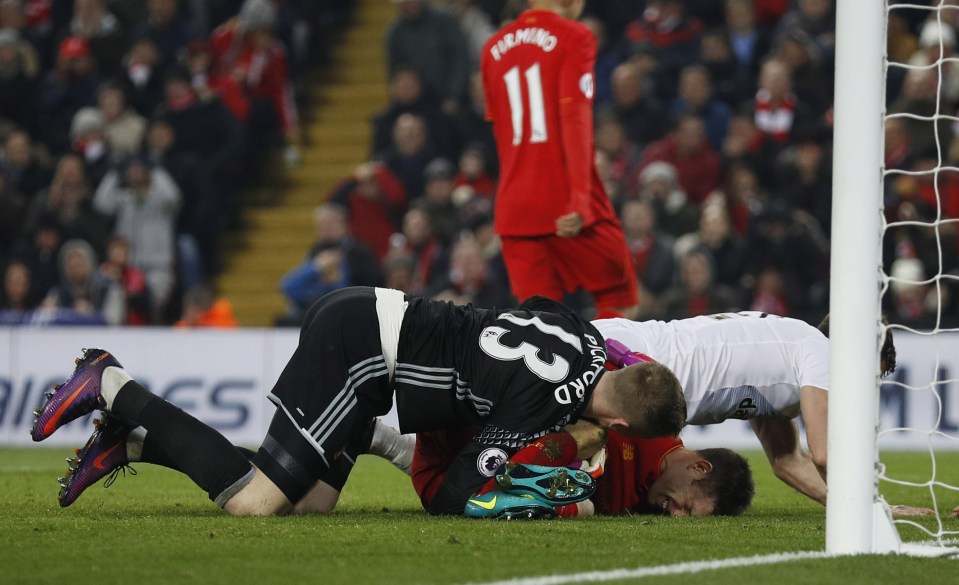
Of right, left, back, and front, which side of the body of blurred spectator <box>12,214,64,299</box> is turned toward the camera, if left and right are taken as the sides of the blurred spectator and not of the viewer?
front

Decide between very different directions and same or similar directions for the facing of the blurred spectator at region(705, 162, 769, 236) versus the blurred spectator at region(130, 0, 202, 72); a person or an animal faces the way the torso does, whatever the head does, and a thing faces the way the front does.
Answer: same or similar directions

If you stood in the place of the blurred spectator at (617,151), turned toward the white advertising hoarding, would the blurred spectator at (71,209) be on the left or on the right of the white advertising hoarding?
right

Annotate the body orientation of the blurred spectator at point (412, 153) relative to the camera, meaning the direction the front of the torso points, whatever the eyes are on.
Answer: toward the camera

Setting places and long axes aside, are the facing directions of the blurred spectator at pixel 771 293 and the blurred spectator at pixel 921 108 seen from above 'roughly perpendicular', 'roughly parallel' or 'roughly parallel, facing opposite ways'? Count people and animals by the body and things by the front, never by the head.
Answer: roughly parallel

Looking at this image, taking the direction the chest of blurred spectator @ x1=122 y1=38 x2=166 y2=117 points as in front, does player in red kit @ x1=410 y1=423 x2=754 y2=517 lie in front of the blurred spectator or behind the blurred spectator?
in front

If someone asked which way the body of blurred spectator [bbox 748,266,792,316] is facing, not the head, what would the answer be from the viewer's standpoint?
toward the camera

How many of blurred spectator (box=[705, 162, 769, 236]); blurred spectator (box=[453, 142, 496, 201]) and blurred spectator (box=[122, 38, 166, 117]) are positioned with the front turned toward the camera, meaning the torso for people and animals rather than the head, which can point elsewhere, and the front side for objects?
3

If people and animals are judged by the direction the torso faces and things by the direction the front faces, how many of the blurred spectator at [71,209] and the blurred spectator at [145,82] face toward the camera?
2

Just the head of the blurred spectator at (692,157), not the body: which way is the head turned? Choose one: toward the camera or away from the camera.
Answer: toward the camera

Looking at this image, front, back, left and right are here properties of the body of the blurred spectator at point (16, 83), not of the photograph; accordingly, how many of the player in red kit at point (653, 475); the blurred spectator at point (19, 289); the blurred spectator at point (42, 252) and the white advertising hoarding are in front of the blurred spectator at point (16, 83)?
4

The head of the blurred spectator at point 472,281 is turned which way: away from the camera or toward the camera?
toward the camera

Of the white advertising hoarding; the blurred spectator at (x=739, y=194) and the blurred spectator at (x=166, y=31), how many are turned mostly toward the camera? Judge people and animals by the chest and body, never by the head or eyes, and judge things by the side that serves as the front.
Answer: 3

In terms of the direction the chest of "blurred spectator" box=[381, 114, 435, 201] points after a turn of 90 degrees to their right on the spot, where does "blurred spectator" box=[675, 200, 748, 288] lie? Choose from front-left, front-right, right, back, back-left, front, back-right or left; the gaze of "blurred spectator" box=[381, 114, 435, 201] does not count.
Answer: back-left

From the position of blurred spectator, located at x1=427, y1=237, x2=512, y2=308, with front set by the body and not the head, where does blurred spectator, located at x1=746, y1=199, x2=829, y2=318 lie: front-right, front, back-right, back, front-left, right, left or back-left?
left

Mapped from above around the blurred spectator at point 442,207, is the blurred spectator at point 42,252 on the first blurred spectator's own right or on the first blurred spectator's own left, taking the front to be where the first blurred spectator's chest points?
on the first blurred spectator's own right
